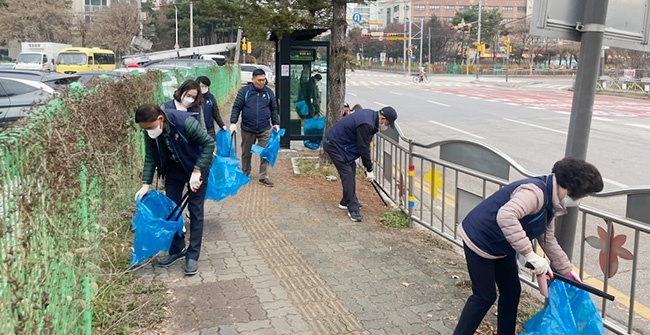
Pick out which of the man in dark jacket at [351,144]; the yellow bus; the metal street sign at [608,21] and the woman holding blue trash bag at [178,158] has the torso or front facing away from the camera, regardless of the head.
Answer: the metal street sign

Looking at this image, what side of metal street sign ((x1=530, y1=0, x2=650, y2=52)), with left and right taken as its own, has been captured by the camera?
back

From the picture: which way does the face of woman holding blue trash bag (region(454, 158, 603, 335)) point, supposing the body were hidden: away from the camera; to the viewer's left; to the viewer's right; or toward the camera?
to the viewer's right

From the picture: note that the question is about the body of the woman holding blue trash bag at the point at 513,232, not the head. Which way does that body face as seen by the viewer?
to the viewer's right

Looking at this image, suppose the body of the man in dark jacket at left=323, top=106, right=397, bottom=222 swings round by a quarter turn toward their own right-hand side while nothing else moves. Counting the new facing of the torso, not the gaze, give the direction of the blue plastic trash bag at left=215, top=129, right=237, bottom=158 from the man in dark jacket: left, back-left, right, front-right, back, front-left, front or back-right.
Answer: back-right

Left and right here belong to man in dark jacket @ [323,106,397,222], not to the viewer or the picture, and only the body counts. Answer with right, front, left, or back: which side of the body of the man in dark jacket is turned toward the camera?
right

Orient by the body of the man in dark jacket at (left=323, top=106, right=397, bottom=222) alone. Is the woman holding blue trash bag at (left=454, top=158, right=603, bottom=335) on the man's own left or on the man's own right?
on the man's own right

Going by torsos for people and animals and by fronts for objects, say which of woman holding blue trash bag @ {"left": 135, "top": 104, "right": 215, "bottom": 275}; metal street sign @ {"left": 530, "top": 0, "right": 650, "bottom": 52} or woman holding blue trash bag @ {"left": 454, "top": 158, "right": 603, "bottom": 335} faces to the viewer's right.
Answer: woman holding blue trash bag @ {"left": 454, "top": 158, "right": 603, "bottom": 335}

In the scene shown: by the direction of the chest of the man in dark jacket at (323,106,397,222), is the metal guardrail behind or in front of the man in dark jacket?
in front

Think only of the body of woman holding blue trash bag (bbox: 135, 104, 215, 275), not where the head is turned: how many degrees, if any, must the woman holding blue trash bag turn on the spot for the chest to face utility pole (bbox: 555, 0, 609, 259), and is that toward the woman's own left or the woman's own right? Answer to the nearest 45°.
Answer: approximately 90° to the woman's own left

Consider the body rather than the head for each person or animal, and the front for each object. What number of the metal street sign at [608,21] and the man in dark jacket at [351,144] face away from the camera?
1

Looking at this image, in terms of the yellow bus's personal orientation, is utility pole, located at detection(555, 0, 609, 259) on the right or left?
on its left

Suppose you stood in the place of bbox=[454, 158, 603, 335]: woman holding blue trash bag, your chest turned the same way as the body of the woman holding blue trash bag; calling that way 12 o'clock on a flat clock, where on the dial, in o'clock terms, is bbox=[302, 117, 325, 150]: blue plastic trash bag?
The blue plastic trash bag is roughly at 8 o'clock from the woman holding blue trash bag.
